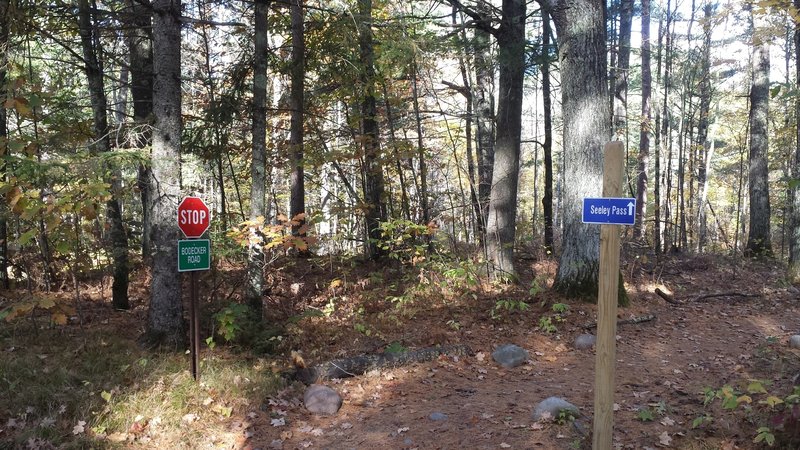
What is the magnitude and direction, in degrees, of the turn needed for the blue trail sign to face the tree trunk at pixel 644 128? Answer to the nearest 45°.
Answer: approximately 180°

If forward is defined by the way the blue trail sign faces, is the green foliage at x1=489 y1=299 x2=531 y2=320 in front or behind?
behind

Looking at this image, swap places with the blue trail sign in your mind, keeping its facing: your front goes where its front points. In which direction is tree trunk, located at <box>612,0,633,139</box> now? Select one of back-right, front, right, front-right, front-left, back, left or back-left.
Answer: back

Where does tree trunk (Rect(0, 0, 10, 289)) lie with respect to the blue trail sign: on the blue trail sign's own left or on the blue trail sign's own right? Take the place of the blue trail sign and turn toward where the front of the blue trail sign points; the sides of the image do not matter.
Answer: on the blue trail sign's own right

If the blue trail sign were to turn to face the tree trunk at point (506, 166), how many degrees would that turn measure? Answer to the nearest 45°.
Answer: approximately 180°

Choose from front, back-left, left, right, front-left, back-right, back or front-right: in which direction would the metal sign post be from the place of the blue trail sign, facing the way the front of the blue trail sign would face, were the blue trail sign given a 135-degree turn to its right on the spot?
front-left

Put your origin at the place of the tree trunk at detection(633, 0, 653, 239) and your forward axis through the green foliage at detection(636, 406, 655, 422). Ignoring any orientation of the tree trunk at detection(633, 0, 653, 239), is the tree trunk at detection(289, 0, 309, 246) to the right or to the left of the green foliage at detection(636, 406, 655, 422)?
right

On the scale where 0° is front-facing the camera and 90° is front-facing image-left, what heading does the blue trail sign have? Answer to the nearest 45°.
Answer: approximately 0°

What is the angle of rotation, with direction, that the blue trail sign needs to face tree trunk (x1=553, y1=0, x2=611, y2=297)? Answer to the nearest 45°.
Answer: approximately 180°

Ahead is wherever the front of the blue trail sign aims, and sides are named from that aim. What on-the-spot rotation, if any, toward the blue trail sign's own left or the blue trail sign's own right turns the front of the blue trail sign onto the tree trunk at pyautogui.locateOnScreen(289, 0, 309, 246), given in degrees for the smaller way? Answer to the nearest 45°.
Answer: approximately 135° to the blue trail sign's own right

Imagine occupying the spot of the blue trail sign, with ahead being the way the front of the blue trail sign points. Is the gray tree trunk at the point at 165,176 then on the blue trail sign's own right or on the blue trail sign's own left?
on the blue trail sign's own right

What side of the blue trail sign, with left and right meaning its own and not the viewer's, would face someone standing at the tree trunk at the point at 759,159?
back

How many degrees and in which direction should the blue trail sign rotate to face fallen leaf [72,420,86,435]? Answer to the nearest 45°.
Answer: approximately 90° to its right
